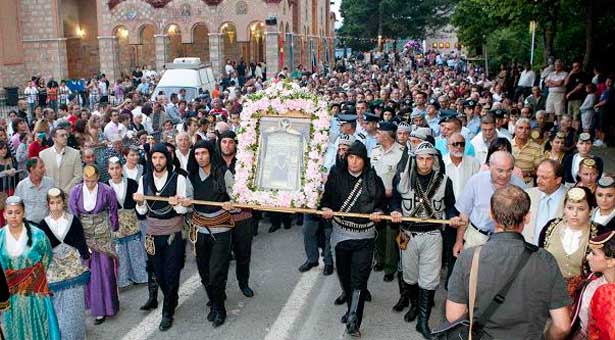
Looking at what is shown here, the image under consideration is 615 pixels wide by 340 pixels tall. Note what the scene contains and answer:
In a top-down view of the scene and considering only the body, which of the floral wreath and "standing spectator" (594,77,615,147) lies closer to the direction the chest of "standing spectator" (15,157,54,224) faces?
the floral wreath

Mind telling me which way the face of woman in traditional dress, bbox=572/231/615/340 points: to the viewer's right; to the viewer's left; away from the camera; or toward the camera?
to the viewer's left

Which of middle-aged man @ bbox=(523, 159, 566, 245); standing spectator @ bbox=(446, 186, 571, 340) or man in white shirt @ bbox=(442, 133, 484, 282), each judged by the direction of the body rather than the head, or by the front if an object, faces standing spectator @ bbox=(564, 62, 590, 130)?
standing spectator @ bbox=(446, 186, 571, 340)

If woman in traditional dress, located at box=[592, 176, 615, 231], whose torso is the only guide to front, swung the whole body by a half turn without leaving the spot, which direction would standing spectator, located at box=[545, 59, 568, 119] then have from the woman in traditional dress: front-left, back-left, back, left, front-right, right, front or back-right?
front-left

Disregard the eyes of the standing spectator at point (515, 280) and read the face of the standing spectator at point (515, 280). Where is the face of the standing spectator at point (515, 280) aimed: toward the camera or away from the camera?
away from the camera

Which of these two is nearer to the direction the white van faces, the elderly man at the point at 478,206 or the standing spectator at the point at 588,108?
the elderly man

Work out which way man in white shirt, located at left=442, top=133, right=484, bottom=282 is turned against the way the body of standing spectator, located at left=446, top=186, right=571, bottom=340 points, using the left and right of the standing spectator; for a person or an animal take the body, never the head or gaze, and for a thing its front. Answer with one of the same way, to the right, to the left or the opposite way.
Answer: the opposite way
